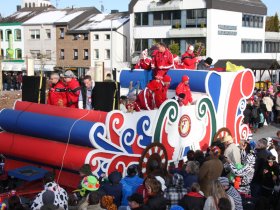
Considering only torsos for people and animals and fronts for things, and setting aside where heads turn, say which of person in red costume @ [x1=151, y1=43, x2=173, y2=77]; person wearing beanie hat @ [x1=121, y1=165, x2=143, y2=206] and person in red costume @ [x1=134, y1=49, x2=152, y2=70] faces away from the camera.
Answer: the person wearing beanie hat

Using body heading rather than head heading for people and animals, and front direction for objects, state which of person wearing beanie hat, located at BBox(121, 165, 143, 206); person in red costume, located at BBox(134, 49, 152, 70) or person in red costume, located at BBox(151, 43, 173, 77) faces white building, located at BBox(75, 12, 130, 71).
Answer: the person wearing beanie hat

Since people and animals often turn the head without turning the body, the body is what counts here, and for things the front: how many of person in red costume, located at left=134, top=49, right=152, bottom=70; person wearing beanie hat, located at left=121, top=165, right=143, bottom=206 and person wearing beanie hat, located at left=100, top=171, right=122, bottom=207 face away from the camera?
2

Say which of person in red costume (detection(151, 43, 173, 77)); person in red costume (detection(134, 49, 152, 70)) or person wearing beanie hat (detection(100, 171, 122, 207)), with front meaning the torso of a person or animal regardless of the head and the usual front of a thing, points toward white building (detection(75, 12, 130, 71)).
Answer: the person wearing beanie hat

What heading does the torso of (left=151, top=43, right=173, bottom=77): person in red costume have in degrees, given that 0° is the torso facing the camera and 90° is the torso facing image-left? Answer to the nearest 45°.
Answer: approximately 0°

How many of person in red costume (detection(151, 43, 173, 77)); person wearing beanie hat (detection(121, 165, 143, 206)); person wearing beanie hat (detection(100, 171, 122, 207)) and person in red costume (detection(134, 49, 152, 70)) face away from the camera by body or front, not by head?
2

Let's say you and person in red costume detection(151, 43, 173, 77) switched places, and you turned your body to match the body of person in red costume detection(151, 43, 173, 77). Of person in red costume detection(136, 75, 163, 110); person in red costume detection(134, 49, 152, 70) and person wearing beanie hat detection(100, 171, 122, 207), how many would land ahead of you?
2

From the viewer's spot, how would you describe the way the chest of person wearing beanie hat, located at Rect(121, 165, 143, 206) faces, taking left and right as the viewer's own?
facing away from the viewer

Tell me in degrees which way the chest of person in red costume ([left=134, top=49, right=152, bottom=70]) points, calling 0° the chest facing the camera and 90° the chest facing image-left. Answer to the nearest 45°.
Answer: approximately 45°

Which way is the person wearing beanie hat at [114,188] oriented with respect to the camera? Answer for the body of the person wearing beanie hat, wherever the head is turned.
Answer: away from the camera

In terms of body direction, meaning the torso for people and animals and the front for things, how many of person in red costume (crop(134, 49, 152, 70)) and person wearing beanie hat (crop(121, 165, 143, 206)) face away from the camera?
1

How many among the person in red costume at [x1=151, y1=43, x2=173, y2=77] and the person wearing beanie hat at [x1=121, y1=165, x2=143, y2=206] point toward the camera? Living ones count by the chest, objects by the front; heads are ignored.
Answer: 1

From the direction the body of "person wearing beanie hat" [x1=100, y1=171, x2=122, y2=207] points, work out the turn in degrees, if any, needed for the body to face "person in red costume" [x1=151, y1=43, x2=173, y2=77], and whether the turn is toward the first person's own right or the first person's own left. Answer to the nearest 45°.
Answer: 0° — they already face them

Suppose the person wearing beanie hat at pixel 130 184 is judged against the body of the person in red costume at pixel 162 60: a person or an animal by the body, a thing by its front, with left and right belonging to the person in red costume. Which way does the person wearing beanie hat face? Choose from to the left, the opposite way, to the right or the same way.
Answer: the opposite way
